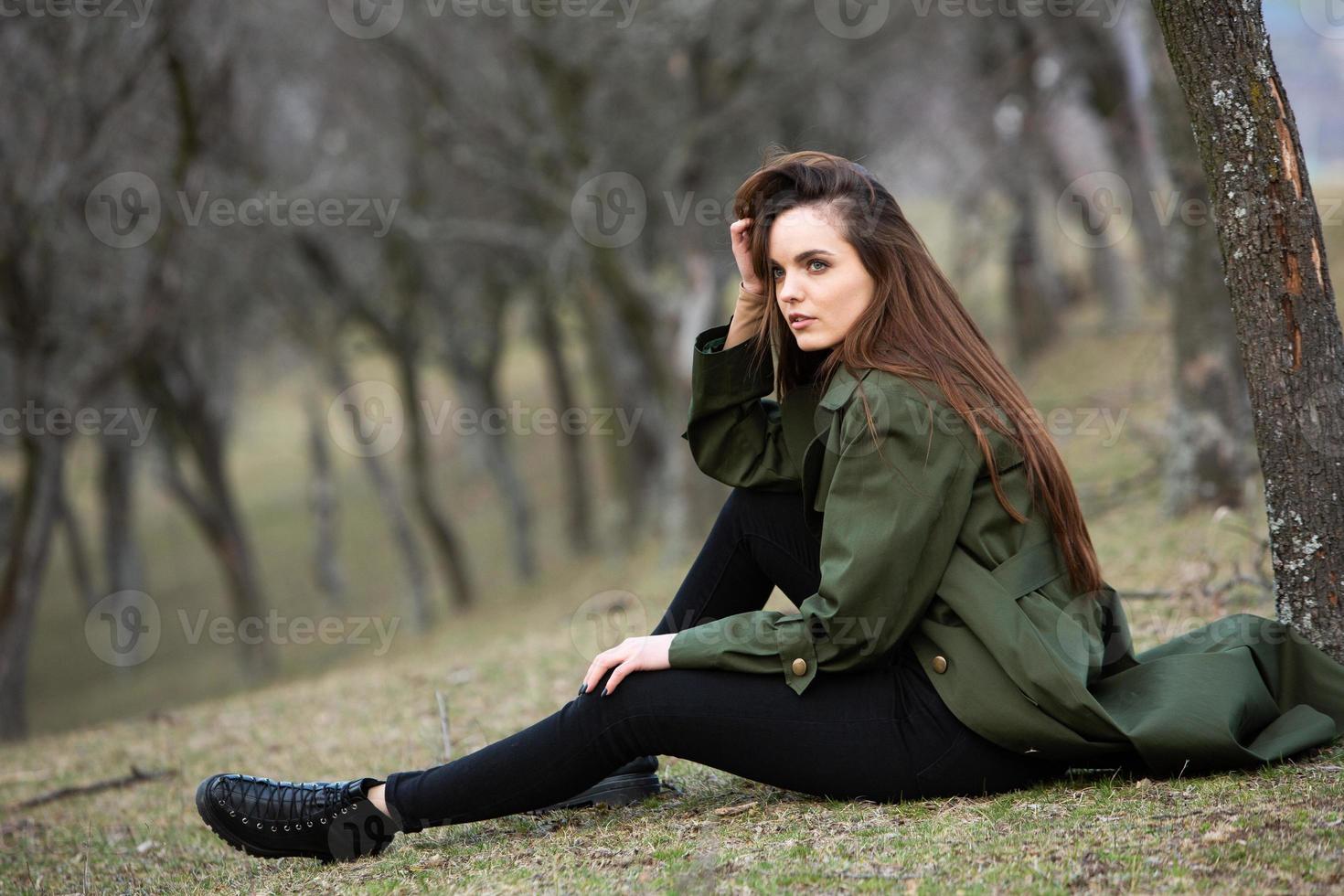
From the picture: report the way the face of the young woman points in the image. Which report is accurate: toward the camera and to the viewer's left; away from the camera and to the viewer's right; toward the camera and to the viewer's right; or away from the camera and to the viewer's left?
toward the camera and to the viewer's left

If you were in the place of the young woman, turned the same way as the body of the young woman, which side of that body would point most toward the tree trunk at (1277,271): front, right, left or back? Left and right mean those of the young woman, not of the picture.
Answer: back

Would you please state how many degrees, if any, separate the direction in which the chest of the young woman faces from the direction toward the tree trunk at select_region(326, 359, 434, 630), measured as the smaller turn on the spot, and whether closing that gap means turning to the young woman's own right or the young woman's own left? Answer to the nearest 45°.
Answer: approximately 90° to the young woman's own right

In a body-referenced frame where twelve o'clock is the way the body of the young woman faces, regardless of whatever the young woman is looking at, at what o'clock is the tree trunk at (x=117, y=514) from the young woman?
The tree trunk is roughly at 2 o'clock from the young woman.

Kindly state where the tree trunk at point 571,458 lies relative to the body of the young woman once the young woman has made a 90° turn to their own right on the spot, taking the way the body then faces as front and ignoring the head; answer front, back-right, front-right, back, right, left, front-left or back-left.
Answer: front

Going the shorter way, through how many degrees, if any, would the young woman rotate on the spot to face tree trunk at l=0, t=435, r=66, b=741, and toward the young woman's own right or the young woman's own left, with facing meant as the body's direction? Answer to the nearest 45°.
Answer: approximately 45° to the young woman's own right

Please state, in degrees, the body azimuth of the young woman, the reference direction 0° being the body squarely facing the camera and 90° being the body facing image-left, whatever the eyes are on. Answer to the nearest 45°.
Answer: approximately 90°

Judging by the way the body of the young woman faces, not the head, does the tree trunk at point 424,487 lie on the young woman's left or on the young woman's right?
on the young woman's right
